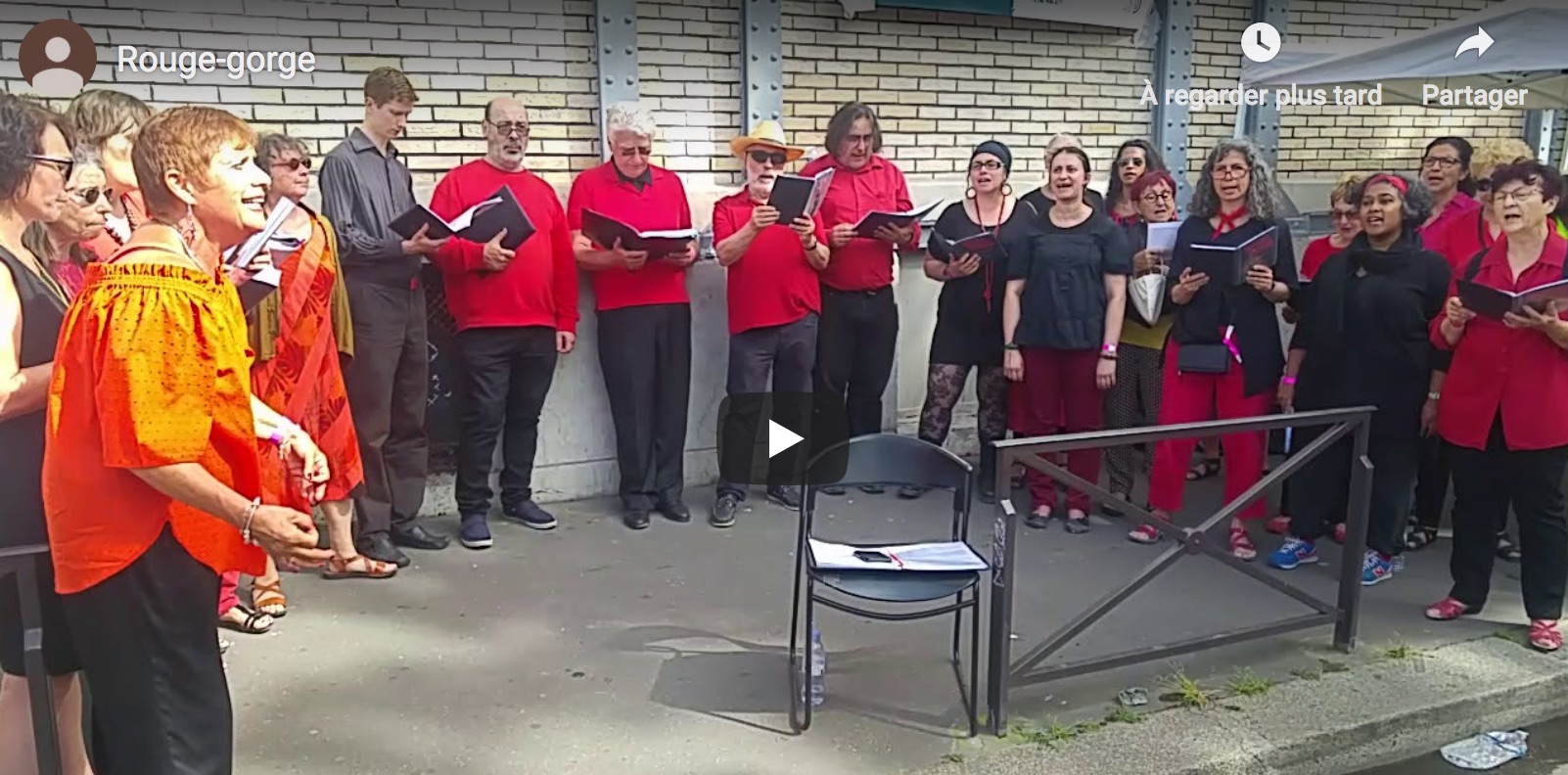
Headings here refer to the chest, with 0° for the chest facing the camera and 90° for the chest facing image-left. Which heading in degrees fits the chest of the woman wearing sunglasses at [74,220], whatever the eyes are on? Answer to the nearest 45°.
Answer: approximately 315°

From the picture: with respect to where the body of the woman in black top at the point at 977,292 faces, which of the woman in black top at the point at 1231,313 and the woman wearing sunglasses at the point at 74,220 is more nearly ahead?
the woman wearing sunglasses

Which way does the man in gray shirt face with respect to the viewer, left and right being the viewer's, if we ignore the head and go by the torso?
facing the viewer and to the right of the viewer

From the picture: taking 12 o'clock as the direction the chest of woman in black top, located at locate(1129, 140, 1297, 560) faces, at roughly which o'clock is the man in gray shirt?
The man in gray shirt is roughly at 2 o'clock from the woman in black top.

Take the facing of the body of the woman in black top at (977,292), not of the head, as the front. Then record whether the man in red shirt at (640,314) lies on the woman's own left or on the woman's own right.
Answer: on the woman's own right

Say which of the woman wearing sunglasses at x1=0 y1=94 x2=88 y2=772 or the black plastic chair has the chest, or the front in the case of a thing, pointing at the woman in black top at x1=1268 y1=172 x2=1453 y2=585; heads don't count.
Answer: the woman wearing sunglasses

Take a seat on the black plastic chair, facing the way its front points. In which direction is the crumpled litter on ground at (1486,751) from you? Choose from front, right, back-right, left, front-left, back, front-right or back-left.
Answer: left

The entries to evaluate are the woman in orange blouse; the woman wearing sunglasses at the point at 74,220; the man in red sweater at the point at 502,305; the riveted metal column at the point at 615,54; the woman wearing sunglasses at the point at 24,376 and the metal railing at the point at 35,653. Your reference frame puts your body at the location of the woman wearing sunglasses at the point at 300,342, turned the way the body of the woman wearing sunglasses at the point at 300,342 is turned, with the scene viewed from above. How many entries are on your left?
2

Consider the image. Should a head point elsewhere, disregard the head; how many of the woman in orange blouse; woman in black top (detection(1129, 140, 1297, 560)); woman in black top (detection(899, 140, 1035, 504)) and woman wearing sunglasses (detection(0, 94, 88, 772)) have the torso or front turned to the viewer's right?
2

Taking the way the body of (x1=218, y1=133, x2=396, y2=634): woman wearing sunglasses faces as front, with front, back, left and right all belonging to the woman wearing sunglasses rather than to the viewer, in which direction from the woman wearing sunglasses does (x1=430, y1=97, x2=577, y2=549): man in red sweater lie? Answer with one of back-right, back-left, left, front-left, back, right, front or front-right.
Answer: left

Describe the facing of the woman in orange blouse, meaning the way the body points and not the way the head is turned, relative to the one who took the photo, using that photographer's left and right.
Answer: facing to the right of the viewer

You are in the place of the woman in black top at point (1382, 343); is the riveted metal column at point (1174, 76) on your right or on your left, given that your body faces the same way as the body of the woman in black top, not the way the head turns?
on your right

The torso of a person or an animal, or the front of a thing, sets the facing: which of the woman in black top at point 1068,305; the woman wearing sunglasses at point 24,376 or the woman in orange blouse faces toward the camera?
the woman in black top
